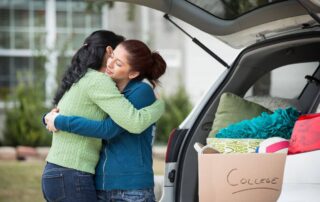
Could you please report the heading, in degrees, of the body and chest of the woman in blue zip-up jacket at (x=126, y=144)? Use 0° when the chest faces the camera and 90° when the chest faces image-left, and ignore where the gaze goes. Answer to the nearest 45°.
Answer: approximately 45°

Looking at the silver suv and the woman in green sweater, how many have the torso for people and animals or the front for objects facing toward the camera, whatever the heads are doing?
0

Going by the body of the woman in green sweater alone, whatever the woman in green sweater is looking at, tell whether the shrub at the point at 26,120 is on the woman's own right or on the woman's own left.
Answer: on the woman's own left

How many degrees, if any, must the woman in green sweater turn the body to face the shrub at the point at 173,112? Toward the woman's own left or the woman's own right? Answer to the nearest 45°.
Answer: approximately 45° to the woman's own left

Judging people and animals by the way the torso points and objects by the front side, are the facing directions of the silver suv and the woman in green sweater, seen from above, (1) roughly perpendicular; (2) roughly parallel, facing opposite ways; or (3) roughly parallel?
roughly parallel

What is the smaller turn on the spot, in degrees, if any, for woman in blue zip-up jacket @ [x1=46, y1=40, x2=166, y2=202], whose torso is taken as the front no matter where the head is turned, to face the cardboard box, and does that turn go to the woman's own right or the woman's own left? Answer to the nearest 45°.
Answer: approximately 90° to the woman's own left

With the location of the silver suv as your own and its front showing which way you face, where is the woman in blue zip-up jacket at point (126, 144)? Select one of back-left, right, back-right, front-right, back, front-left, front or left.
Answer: back

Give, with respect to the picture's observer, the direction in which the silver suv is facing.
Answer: facing away from the viewer and to the right of the viewer

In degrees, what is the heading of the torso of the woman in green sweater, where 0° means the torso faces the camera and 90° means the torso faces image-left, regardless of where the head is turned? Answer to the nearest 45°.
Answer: approximately 225°

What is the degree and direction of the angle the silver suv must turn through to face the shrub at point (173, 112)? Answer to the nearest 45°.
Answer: approximately 45° to its left

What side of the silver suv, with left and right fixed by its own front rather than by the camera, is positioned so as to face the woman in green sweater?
back

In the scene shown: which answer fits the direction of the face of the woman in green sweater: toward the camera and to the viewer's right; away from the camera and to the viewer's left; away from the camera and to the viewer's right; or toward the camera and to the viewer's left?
away from the camera and to the viewer's right

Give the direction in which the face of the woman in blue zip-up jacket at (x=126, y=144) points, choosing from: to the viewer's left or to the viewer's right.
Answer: to the viewer's left

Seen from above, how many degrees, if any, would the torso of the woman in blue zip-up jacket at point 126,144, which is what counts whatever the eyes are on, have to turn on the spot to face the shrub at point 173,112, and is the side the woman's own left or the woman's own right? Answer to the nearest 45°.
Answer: approximately 135° to the woman's own right
